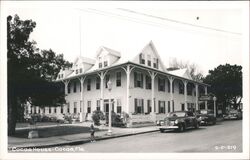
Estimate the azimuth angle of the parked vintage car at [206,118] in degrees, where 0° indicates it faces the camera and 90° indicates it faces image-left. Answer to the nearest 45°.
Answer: approximately 45°

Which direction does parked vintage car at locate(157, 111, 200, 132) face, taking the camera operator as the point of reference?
facing the viewer and to the left of the viewer

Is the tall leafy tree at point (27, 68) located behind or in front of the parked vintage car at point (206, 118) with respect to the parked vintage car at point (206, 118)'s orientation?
in front

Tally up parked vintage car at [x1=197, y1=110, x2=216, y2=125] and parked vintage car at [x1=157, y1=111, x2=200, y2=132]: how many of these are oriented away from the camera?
0
